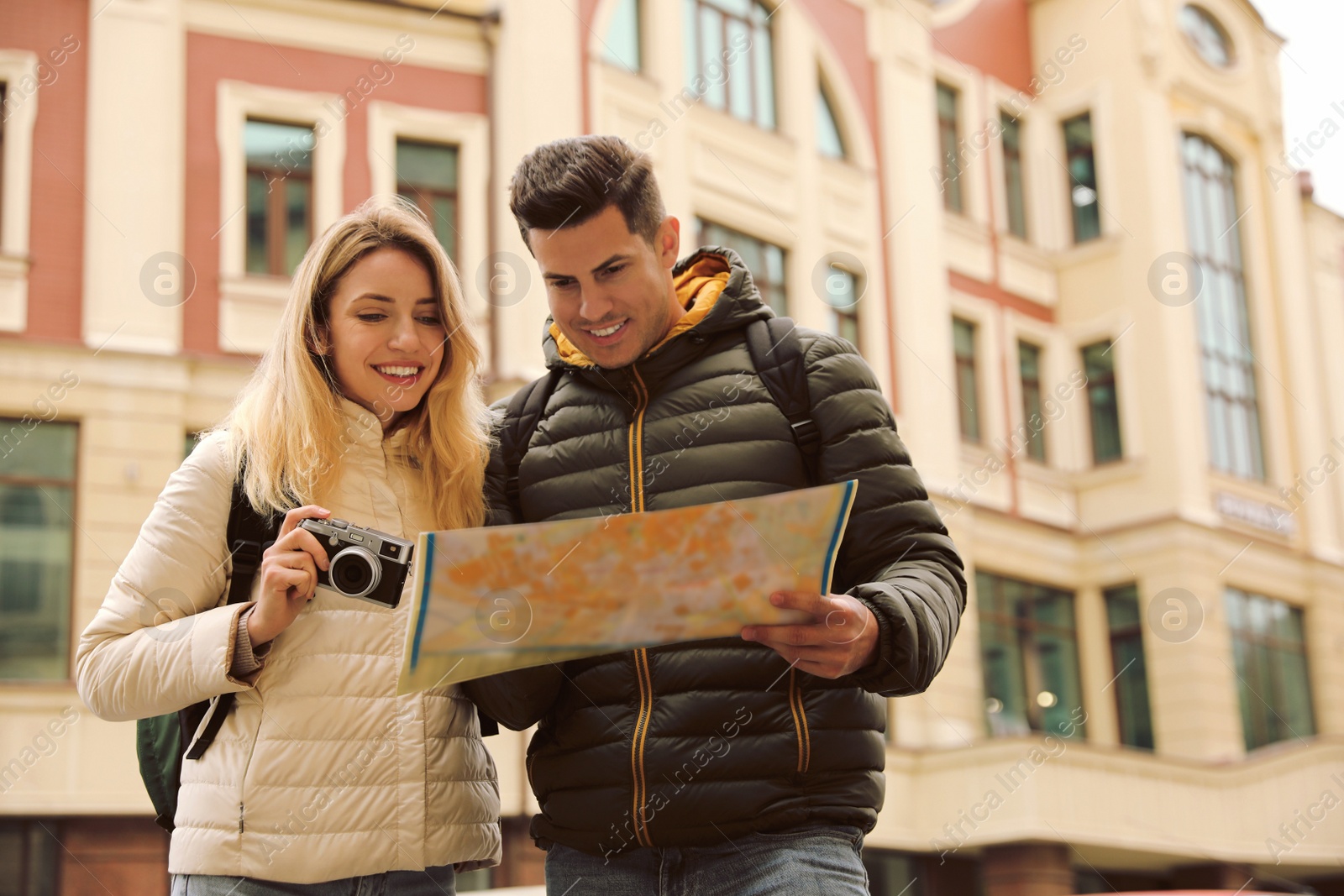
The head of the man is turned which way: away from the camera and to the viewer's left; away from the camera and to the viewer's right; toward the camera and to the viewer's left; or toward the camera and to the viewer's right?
toward the camera and to the viewer's left

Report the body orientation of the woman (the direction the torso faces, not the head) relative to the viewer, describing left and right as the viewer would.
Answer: facing the viewer and to the right of the viewer

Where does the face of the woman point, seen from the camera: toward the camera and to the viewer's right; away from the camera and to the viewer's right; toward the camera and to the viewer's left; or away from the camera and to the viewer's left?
toward the camera and to the viewer's right
